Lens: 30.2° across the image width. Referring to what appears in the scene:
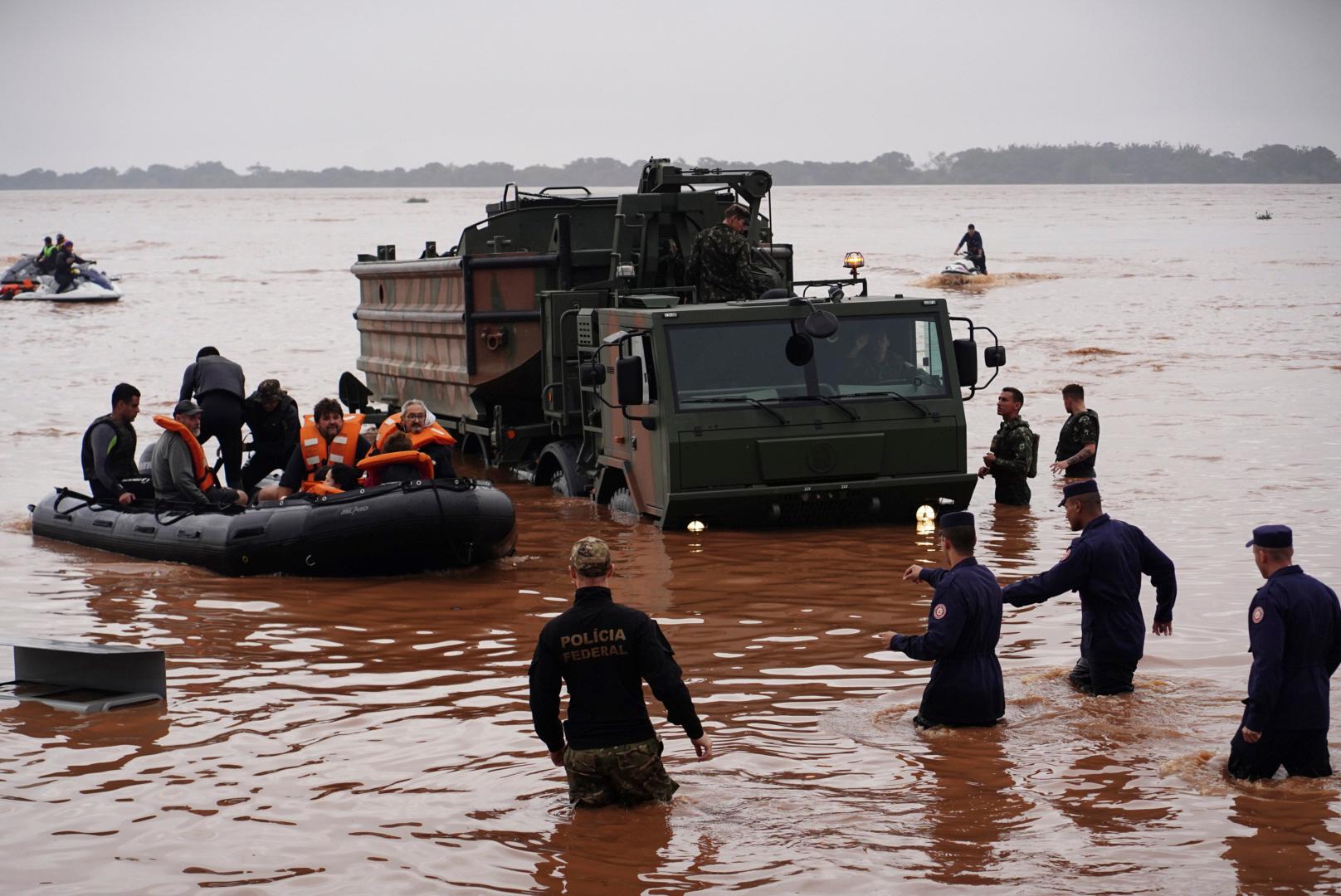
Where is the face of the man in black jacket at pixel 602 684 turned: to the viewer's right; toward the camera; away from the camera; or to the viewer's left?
away from the camera

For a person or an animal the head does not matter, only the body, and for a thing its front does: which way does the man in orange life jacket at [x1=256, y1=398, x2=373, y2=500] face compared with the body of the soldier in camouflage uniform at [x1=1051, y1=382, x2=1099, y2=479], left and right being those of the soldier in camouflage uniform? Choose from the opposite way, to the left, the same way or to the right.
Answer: to the left

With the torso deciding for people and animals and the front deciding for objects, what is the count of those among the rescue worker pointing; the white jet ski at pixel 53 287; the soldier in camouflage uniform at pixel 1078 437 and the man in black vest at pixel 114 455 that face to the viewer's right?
2

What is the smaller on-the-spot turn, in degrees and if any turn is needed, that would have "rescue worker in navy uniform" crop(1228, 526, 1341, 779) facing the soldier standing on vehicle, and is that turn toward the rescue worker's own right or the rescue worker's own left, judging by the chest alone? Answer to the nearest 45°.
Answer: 0° — they already face them

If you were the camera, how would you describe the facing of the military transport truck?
facing the viewer and to the right of the viewer

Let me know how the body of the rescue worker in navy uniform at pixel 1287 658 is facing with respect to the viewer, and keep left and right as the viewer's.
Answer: facing away from the viewer and to the left of the viewer

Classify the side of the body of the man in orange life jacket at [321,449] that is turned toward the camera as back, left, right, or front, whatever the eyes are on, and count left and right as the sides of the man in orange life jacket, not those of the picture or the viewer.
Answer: front

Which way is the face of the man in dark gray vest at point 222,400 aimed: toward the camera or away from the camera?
away from the camera

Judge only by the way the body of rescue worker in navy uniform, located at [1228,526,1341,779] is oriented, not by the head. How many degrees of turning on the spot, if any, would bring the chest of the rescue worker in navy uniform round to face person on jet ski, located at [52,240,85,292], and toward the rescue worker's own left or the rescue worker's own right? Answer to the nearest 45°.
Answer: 0° — they already face them

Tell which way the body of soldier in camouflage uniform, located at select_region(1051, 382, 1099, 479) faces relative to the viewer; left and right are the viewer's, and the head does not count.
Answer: facing to the left of the viewer
